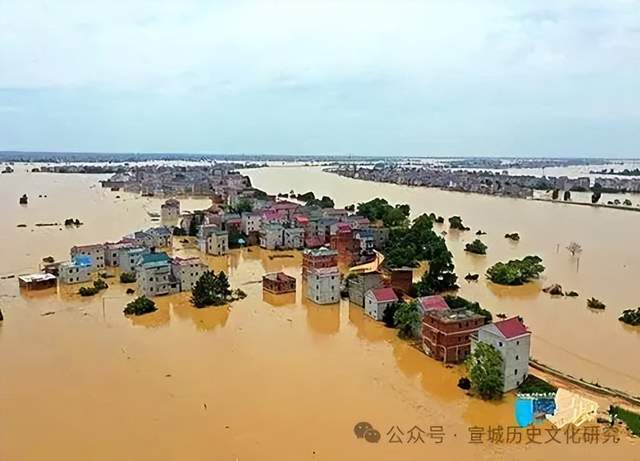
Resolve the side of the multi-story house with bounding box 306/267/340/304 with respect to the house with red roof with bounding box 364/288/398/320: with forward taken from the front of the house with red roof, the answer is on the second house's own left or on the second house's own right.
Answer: on the second house's own right

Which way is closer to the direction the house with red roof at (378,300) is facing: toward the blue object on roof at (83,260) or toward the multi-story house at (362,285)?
the blue object on roof

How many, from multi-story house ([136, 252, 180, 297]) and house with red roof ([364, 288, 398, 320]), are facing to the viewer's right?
0

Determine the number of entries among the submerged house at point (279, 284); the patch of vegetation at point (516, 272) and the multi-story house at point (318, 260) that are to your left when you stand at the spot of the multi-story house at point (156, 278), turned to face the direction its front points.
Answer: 3

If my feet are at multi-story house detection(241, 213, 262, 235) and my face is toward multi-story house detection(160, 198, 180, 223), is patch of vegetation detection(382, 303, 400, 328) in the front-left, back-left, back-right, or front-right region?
back-left

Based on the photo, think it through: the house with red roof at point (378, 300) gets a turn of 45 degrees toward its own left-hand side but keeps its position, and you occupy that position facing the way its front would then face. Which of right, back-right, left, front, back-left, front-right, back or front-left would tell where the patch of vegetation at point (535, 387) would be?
front-left

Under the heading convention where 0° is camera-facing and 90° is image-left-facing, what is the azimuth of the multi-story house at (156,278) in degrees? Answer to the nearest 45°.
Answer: approximately 0°

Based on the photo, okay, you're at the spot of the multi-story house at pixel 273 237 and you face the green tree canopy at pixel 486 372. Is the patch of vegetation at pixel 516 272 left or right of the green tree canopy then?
left

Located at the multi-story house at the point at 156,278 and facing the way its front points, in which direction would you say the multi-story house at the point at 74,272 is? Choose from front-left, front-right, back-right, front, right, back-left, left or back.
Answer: back-right

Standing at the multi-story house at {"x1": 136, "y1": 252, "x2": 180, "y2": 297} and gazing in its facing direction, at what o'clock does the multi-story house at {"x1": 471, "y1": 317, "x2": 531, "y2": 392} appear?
the multi-story house at {"x1": 471, "y1": 317, "x2": 531, "y2": 392} is roughly at 11 o'clock from the multi-story house at {"x1": 136, "y1": 252, "x2": 180, "y2": 297}.

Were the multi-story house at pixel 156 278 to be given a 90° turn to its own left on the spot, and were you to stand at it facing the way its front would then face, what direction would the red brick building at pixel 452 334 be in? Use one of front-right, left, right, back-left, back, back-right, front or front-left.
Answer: front-right

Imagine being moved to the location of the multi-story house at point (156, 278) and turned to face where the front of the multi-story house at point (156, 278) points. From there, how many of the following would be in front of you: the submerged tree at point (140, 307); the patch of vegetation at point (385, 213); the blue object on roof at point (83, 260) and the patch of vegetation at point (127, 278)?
1

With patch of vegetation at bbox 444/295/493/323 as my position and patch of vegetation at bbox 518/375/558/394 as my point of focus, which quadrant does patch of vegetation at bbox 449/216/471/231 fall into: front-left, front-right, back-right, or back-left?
back-left

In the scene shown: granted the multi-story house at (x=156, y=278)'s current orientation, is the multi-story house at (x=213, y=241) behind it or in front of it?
behind

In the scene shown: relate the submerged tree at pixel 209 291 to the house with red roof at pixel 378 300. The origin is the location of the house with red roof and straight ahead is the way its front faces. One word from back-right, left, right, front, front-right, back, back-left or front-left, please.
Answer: front-right
